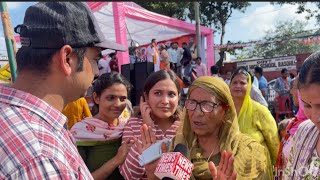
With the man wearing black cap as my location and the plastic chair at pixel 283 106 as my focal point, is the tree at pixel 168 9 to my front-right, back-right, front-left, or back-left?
front-left

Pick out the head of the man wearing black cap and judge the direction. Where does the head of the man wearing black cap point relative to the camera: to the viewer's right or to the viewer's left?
to the viewer's right

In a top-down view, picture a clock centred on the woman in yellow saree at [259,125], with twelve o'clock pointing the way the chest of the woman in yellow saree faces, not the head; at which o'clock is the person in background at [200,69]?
The person in background is roughly at 4 o'clock from the woman in yellow saree.

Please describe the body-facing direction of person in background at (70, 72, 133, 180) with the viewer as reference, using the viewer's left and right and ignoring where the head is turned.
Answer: facing the viewer and to the right of the viewer

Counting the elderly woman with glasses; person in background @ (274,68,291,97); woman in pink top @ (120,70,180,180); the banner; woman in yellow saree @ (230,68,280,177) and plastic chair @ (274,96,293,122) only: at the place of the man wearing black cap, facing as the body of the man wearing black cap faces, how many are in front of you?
6

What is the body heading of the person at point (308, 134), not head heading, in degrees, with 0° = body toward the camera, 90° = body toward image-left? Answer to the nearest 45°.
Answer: approximately 45°

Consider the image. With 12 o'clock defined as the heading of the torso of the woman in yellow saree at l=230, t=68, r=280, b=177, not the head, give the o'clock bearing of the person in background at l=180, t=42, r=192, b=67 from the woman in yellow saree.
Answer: The person in background is roughly at 4 o'clock from the woman in yellow saree.

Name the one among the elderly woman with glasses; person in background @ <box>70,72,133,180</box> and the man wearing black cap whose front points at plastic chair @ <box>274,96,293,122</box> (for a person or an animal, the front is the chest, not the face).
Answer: the man wearing black cap

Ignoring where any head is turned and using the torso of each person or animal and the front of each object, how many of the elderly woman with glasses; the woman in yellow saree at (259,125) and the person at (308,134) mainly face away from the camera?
0

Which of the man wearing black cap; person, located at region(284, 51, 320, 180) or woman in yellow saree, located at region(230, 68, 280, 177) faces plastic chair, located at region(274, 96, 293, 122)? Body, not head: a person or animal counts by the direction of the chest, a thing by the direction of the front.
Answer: the man wearing black cap

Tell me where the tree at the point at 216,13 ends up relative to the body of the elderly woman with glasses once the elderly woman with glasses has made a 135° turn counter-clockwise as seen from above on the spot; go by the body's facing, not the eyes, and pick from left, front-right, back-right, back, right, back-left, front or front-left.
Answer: left

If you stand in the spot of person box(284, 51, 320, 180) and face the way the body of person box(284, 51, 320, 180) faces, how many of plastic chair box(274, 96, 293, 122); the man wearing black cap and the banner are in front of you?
1

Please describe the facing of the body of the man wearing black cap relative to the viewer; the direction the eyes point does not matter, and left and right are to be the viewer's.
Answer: facing away from the viewer and to the right of the viewer

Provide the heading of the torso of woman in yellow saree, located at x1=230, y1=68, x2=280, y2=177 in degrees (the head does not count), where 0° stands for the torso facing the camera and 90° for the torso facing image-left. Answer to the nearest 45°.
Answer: approximately 45°

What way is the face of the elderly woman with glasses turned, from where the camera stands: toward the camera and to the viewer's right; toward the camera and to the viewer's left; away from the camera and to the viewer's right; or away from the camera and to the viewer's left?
toward the camera and to the viewer's left

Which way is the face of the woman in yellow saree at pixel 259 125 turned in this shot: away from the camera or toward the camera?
toward the camera

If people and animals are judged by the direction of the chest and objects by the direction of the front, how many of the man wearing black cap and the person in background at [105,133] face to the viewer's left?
0
